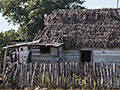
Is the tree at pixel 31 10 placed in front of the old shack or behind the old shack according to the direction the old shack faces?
behind

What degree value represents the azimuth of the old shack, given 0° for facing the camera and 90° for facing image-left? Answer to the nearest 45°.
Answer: approximately 0°
